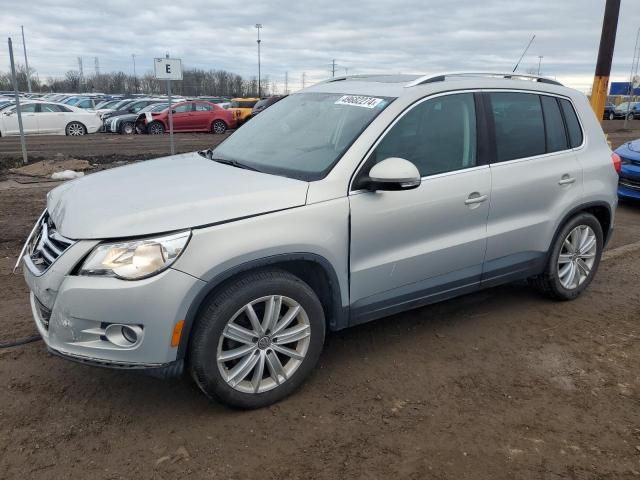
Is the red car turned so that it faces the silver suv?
no

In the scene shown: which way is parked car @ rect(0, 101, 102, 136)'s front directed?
to the viewer's left

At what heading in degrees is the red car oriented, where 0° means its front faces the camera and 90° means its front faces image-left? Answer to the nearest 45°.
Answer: approximately 90°

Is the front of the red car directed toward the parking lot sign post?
no

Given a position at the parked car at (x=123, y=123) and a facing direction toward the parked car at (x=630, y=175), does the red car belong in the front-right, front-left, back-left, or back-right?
front-left

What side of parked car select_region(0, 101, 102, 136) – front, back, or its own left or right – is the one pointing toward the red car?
back

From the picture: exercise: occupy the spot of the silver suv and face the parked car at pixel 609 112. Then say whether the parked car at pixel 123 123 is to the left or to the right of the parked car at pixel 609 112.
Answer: left

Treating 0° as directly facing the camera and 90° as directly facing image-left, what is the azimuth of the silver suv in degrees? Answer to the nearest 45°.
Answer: approximately 45°

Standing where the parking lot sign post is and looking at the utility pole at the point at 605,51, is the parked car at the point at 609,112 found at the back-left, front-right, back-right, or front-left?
front-left

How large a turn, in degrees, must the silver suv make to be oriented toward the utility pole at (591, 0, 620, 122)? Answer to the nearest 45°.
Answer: approximately 180°

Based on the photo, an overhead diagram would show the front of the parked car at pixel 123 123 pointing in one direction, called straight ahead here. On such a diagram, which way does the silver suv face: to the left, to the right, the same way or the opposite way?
the same way
